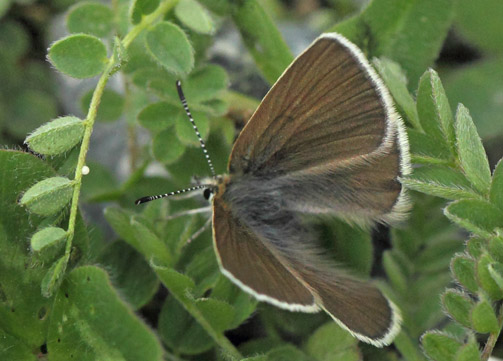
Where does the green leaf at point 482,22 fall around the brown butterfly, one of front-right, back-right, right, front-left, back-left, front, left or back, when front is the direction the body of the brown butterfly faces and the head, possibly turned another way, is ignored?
back-right

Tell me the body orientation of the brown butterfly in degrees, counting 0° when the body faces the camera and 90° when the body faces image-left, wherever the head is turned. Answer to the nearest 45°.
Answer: approximately 90°

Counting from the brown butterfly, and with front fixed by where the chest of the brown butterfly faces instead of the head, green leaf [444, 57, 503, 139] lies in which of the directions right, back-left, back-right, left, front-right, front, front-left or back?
back-right
